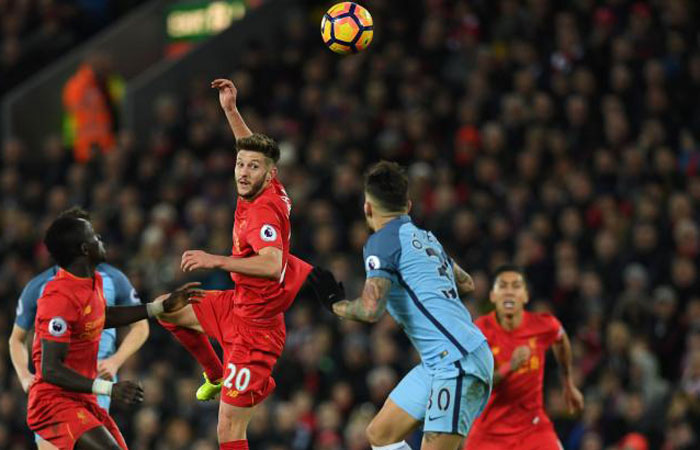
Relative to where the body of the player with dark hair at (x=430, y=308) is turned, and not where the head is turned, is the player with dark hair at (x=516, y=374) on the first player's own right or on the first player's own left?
on the first player's own right

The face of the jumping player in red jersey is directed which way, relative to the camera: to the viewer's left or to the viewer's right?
to the viewer's left

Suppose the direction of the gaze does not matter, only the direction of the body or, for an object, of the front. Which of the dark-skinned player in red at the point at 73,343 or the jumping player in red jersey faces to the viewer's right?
the dark-skinned player in red

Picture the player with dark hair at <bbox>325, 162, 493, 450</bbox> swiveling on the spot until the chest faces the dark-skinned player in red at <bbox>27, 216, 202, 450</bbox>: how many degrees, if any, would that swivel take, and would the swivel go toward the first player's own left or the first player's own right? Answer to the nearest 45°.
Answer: approximately 45° to the first player's own left

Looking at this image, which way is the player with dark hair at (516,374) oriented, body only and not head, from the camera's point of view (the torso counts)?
toward the camera

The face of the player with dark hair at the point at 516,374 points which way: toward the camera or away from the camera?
toward the camera

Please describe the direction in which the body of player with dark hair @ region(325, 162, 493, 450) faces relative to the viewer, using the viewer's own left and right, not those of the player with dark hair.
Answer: facing away from the viewer and to the left of the viewer

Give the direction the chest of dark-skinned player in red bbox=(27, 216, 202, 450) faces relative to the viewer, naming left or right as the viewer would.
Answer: facing to the right of the viewer

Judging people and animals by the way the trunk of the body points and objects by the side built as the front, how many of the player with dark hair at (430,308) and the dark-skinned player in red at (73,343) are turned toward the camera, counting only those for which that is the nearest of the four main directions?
0

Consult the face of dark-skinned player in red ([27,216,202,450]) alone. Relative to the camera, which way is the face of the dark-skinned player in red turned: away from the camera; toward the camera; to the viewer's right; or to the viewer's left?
to the viewer's right
